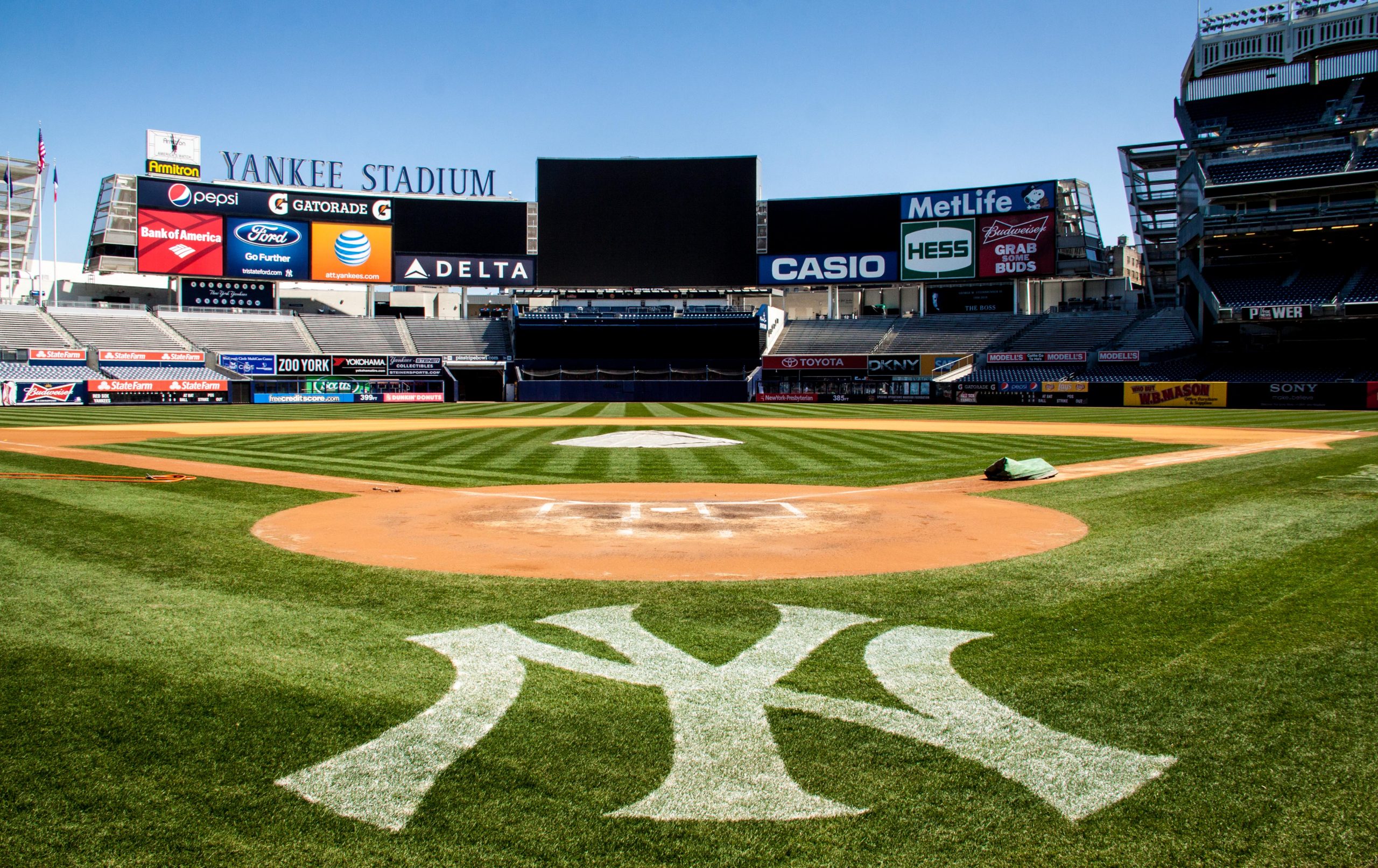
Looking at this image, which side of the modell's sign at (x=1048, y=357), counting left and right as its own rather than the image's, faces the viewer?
front

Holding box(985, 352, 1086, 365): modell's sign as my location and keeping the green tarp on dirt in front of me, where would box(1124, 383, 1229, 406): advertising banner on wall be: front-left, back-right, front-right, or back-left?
front-left

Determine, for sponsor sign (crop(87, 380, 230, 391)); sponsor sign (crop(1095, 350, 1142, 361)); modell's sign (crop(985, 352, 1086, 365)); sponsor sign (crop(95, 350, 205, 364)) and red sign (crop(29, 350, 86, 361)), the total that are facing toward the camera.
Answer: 5

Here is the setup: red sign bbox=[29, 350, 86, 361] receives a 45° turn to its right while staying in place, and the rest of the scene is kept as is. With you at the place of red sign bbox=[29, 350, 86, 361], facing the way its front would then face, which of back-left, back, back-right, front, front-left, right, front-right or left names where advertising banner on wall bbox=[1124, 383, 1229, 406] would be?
left

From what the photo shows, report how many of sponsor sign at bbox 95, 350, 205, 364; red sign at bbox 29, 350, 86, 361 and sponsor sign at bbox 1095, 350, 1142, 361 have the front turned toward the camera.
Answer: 3

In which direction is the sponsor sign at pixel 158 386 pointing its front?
toward the camera

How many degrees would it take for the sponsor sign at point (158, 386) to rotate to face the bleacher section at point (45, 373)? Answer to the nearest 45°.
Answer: approximately 90° to its right

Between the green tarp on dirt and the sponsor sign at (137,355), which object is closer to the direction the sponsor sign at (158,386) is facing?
the green tarp on dirt

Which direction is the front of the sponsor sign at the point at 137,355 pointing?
toward the camera

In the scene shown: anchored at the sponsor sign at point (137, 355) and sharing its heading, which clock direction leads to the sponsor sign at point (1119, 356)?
the sponsor sign at point (1119, 356) is roughly at 10 o'clock from the sponsor sign at point (137, 355).

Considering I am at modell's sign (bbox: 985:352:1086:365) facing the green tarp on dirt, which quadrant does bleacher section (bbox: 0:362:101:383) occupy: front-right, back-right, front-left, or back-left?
front-right

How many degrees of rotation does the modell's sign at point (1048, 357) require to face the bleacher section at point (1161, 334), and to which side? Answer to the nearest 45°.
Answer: approximately 90° to its left
